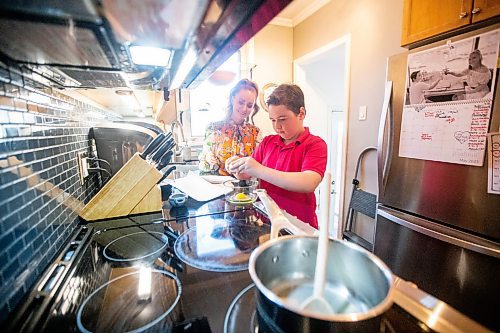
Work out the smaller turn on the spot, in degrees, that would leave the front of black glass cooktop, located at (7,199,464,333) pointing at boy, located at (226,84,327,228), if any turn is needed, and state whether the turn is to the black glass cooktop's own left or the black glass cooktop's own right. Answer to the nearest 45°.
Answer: approximately 45° to the black glass cooktop's own left

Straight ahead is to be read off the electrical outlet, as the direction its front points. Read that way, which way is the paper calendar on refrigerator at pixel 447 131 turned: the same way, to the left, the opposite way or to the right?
the opposite way

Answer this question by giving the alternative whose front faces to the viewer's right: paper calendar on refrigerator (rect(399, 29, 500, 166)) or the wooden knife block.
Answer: the wooden knife block

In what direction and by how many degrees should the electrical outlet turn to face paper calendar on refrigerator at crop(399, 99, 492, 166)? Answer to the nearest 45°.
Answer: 0° — it already faces it

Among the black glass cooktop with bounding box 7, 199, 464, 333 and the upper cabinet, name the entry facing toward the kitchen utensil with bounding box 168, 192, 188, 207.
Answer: the upper cabinet

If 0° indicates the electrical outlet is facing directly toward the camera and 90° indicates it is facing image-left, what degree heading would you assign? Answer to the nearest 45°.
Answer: approximately 315°

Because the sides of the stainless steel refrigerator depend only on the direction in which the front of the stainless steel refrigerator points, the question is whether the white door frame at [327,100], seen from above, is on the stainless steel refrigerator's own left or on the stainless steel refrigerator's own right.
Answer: on the stainless steel refrigerator's own right

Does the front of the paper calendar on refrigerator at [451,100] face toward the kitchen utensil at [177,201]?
yes

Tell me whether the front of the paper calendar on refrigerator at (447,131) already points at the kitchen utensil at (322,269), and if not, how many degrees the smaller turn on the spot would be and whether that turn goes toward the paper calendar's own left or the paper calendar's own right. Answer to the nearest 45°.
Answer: approximately 45° to the paper calendar's own left

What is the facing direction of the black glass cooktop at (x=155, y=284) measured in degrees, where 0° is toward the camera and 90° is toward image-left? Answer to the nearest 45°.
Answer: approximately 270°
